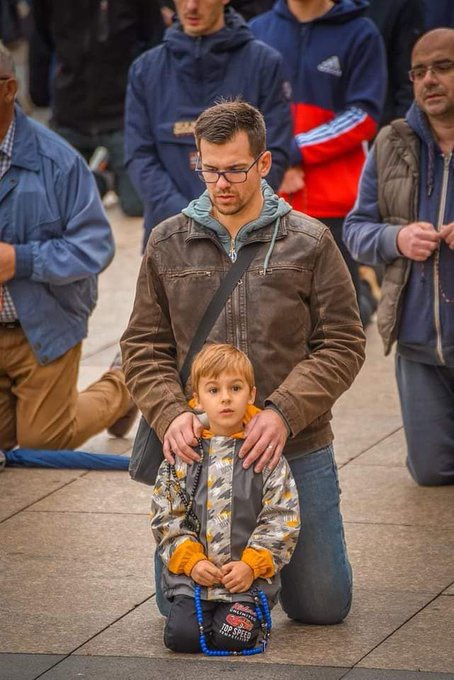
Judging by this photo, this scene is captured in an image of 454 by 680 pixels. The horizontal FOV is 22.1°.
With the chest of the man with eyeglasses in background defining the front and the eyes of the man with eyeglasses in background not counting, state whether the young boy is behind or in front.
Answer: in front

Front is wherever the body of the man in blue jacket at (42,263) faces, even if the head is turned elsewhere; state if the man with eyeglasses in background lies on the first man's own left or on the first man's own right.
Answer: on the first man's own left

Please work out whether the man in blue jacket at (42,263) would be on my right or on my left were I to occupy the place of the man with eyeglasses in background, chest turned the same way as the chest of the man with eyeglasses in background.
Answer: on my right

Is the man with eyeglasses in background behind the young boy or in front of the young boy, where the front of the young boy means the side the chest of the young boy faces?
behind

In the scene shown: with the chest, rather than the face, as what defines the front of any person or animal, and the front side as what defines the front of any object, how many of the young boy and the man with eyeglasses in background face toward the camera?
2

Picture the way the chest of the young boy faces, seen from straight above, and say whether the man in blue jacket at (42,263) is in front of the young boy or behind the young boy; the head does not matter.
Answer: behind

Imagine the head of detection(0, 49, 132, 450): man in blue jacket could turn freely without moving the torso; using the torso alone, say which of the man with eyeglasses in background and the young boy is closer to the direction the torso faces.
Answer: the young boy

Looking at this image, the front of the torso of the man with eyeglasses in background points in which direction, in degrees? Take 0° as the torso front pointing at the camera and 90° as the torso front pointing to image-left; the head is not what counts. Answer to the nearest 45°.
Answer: approximately 0°

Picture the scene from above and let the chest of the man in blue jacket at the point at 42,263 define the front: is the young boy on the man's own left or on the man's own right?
on the man's own left

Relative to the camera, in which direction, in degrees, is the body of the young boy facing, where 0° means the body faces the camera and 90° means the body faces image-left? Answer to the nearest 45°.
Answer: approximately 0°
